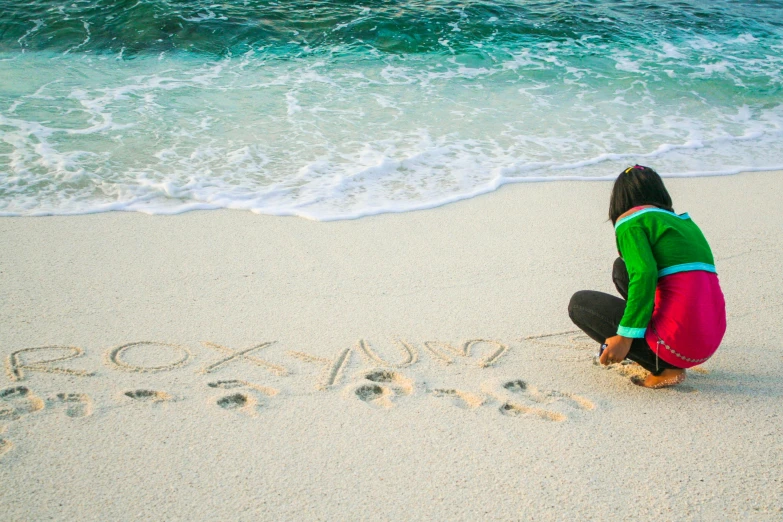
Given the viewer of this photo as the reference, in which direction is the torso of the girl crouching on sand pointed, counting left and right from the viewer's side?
facing away from the viewer and to the left of the viewer
